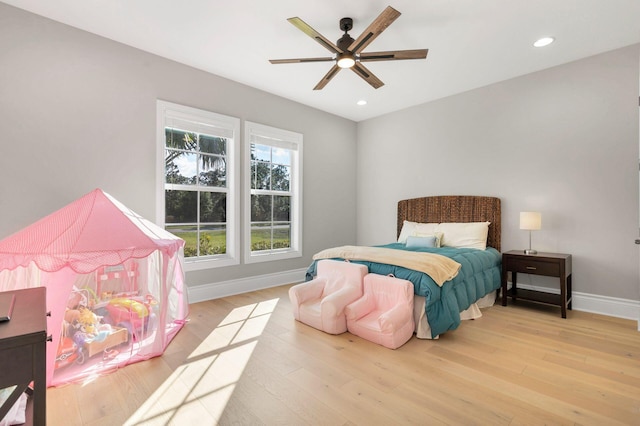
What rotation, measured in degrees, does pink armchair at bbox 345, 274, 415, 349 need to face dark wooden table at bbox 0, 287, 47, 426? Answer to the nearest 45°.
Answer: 0° — it already faces it

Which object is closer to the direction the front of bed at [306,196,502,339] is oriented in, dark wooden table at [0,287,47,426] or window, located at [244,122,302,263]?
the dark wooden table

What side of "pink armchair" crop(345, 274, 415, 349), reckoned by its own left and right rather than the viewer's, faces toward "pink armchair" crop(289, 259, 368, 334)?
right

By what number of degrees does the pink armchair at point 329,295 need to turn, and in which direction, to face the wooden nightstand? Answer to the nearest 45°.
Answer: approximately 135° to its left

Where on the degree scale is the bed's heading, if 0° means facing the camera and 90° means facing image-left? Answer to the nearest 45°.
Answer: approximately 45°

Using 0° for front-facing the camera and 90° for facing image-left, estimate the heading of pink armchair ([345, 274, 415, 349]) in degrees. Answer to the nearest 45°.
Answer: approximately 45°

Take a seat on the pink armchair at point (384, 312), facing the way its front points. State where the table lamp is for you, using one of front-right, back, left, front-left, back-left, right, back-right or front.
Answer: back

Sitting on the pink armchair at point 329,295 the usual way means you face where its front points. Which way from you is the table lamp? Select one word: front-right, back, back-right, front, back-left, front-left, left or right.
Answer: back-left
